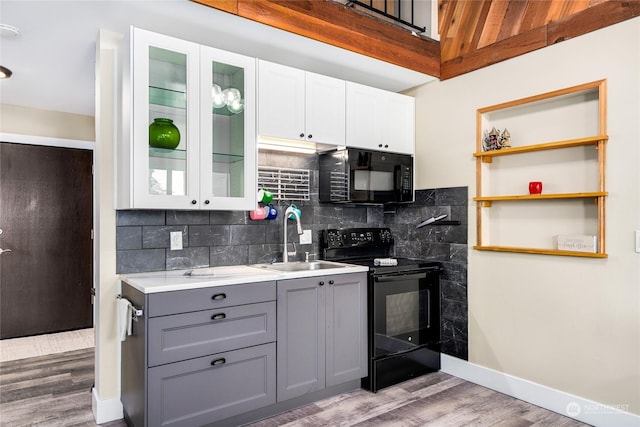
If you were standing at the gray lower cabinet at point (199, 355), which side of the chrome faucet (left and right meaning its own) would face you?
right

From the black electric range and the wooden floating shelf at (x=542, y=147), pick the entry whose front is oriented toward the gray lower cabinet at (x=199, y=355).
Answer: the wooden floating shelf

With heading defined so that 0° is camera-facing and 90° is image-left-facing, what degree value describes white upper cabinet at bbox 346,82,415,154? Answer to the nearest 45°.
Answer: approximately 315°

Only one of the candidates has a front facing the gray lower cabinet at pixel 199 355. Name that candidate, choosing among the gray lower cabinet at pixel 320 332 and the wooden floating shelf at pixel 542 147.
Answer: the wooden floating shelf

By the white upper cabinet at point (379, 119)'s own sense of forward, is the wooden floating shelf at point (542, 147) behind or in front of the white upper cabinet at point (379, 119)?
in front

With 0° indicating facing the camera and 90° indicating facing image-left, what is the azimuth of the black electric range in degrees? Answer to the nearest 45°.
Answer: approximately 315°

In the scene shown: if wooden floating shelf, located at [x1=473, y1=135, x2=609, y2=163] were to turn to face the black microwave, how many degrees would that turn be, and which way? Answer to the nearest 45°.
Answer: approximately 45° to its right

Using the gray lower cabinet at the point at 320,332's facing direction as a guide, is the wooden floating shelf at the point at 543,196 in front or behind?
in front

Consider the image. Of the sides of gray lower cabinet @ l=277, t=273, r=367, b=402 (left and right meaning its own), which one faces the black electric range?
left

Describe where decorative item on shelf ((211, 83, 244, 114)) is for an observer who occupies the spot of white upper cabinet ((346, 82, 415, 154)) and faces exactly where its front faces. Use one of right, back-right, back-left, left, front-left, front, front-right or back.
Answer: right

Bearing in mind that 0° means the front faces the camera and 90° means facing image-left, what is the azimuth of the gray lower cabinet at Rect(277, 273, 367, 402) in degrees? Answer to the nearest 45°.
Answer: approximately 315°
